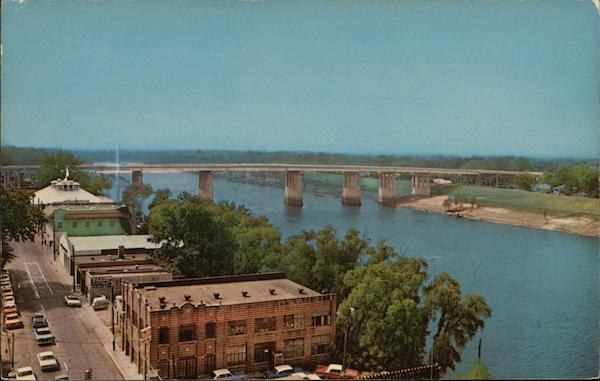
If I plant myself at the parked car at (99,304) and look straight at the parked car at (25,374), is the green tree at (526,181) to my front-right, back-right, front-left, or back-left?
back-left

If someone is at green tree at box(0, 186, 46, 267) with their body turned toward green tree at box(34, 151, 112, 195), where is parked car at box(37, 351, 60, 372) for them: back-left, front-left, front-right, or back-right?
back-right

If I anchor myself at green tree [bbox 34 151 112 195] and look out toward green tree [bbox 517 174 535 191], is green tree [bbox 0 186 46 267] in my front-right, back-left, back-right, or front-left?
back-right
